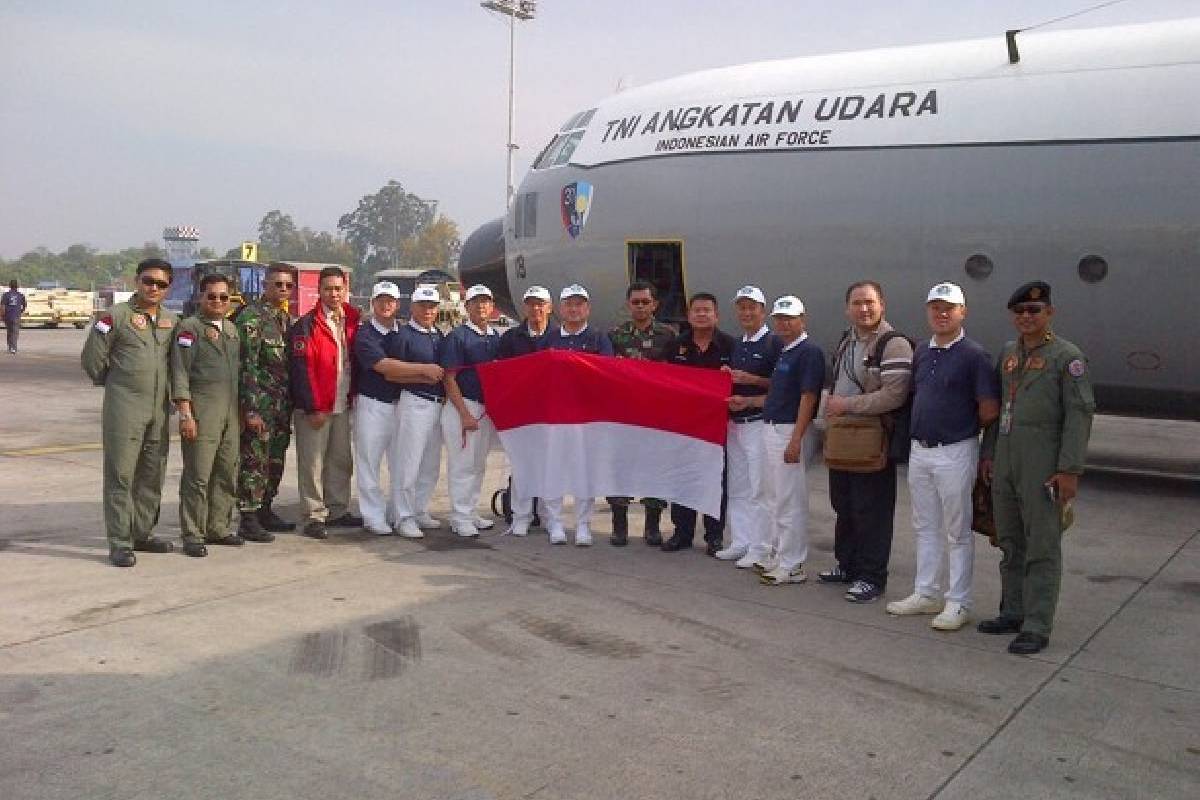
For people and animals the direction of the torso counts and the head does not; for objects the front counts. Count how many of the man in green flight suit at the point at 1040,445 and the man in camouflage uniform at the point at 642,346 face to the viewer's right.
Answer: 0

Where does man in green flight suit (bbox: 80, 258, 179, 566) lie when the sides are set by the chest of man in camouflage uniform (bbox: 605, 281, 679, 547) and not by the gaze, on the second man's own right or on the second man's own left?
on the second man's own right

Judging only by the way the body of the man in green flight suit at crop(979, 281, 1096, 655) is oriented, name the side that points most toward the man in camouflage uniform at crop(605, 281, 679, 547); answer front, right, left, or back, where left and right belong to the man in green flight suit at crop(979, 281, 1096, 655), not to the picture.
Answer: right

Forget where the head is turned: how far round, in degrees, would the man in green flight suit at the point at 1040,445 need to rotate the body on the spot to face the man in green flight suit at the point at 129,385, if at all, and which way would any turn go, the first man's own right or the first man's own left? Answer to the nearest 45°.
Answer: approximately 45° to the first man's own right

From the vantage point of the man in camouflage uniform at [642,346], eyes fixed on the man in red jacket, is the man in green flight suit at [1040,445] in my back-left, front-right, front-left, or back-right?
back-left

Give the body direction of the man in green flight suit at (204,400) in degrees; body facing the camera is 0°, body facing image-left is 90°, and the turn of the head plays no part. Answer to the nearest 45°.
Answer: approximately 315°

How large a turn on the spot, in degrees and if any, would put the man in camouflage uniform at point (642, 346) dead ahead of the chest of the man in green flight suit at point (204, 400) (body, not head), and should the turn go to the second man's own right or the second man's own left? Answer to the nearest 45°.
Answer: approximately 45° to the second man's own left

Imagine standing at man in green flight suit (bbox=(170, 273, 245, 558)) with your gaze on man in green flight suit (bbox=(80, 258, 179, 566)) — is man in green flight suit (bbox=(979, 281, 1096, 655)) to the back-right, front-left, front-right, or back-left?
back-left

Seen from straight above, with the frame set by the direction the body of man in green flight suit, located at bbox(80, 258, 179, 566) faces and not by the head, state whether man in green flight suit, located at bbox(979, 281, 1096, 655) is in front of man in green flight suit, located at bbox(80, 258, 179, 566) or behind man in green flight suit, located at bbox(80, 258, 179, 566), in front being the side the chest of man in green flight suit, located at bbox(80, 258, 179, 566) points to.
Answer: in front

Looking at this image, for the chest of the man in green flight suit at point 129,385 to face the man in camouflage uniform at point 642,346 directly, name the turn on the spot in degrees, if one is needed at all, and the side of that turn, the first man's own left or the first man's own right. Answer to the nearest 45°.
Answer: approximately 45° to the first man's own left
